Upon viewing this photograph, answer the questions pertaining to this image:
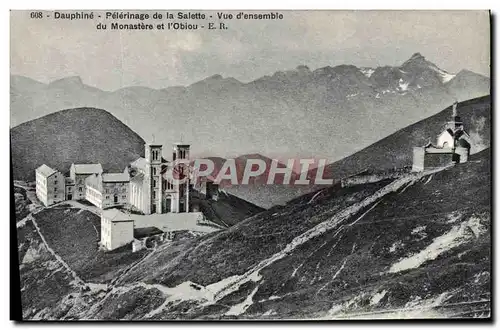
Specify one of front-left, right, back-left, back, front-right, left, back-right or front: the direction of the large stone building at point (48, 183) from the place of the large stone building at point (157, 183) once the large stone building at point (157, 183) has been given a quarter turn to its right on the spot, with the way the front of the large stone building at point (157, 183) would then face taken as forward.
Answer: front-right

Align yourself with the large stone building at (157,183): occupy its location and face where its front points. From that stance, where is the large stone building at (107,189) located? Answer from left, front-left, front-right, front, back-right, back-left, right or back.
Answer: back-right
